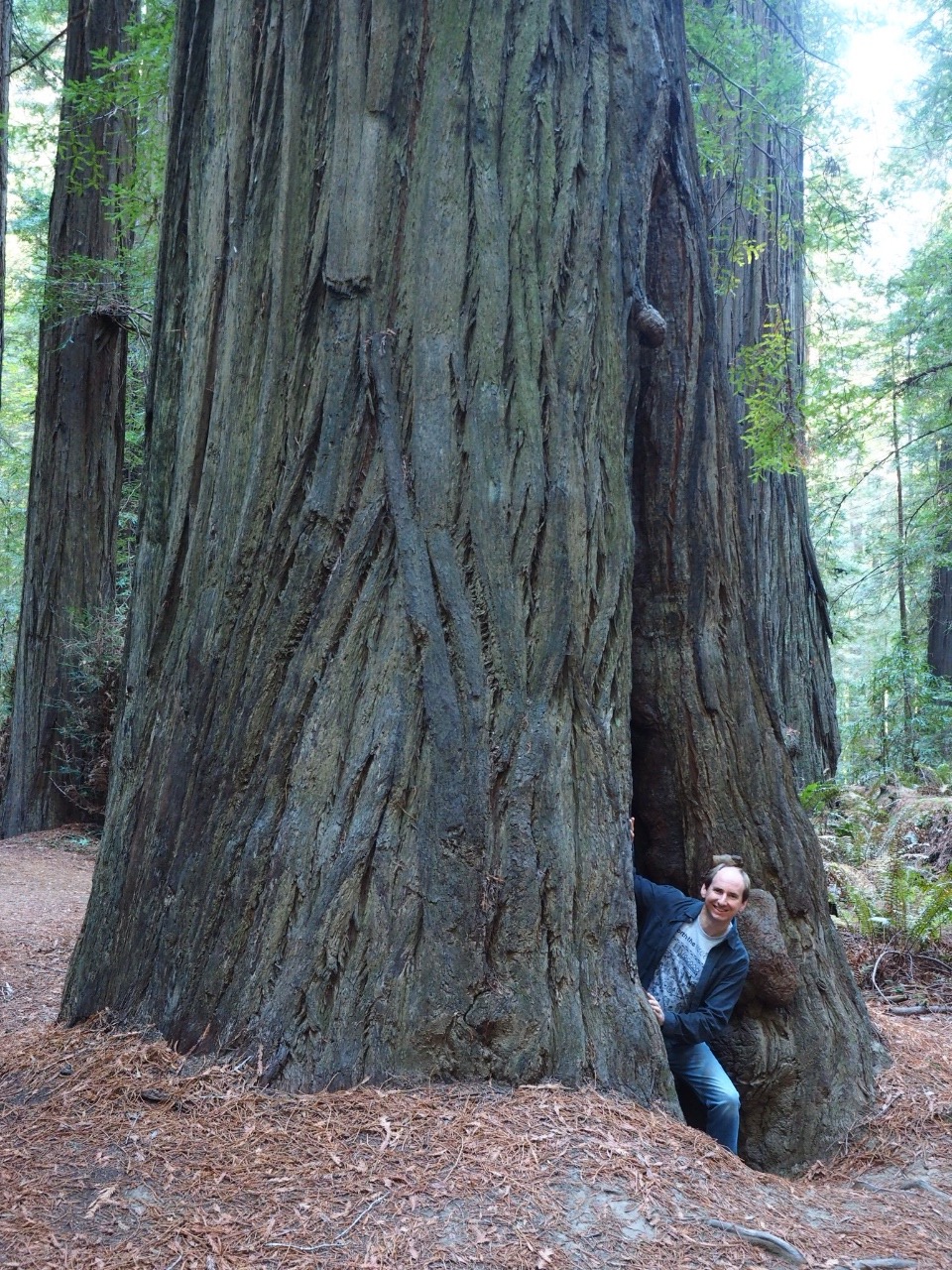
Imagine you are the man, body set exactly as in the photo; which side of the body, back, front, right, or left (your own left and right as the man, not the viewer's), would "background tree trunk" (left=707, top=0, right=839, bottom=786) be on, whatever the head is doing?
back

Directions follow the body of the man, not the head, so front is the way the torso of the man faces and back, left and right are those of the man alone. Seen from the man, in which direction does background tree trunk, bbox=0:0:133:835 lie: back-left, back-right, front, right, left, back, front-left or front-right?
back-right

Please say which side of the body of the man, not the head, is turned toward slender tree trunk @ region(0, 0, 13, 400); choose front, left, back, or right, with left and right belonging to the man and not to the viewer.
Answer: right

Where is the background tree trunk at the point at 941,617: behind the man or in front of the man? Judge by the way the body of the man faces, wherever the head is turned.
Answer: behind

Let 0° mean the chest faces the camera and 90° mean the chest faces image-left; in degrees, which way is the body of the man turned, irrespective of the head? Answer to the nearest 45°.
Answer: approximately 0°
